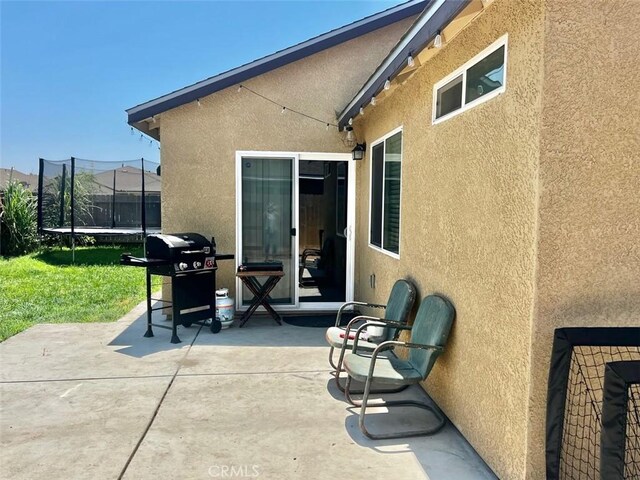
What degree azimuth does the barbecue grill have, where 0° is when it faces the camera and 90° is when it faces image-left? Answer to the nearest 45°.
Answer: approximately 315°

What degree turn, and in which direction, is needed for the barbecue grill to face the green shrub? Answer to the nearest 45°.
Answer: approximately 180°

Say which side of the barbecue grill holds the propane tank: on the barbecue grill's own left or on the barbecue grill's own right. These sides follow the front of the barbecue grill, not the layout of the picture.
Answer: on the barbecue grill's own left

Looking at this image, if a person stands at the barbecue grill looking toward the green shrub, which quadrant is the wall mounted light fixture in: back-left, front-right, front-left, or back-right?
back-right

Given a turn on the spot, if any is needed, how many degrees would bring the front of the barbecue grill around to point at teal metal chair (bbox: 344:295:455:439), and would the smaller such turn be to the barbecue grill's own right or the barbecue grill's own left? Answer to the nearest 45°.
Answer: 0° — it already faces it

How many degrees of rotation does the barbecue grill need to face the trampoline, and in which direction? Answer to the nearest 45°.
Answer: approximately 135° to its left

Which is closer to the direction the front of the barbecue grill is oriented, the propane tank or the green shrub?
the propane tank

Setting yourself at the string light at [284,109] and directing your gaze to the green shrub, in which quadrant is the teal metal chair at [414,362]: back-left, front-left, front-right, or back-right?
back-left
